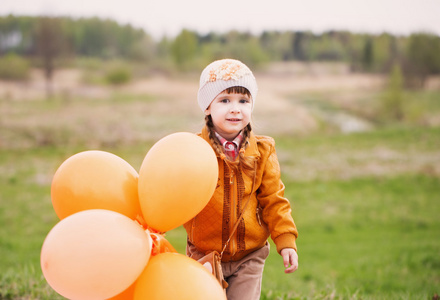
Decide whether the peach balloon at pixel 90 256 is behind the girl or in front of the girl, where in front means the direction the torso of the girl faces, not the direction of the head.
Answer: in front

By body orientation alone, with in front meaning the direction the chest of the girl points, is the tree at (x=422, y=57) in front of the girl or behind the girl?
behind

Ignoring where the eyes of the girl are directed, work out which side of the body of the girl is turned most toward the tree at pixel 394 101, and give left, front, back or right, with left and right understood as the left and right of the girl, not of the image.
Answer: back

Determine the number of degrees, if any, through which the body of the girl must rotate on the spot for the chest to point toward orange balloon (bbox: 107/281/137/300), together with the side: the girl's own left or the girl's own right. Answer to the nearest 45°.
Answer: approximately 45° to the girl's own right

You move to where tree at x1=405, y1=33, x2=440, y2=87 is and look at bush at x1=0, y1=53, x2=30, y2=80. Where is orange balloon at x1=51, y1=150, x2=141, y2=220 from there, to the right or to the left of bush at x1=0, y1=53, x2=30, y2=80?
left

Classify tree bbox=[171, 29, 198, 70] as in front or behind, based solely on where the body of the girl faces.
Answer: behind

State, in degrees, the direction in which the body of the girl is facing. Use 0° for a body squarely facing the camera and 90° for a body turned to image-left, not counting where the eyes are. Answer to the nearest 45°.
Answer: approximately 0°

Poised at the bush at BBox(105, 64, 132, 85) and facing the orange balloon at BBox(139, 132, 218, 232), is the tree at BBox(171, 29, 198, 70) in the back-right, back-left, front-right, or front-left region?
back-left
